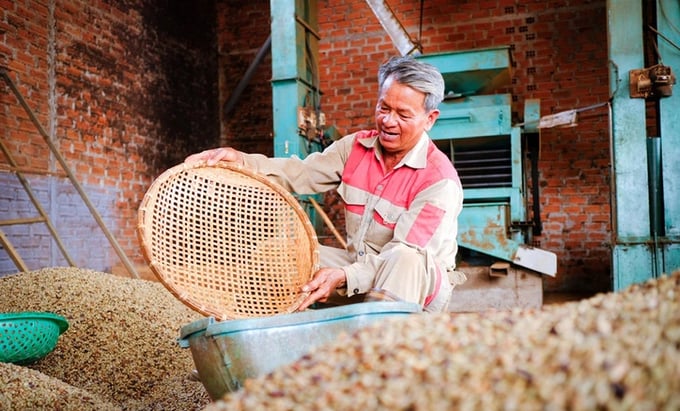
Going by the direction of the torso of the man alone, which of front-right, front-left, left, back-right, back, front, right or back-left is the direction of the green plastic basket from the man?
front-right

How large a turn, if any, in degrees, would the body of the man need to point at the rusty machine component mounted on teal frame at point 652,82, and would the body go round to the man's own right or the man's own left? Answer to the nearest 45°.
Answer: approximately 180°

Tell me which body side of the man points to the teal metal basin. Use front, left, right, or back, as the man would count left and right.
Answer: front

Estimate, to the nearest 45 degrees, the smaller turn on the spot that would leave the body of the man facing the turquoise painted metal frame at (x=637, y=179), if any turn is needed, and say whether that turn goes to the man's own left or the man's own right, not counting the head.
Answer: approximately 180°

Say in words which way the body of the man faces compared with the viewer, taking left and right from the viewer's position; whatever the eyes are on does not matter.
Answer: facing the viewer and to the left of the viewer

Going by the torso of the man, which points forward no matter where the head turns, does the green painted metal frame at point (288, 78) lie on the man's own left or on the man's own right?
on the man's own right

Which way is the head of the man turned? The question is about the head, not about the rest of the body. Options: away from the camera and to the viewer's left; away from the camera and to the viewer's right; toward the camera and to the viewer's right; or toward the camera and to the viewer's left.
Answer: toward the camera and to the viewer's left

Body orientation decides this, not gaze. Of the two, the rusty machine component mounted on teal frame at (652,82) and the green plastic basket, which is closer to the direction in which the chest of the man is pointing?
the green plastic basket

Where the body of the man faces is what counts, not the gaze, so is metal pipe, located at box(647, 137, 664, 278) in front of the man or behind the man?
behind

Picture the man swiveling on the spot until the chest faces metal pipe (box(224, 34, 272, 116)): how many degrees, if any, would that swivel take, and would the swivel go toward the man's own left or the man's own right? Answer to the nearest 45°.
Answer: approximately 135° to the man's own right
